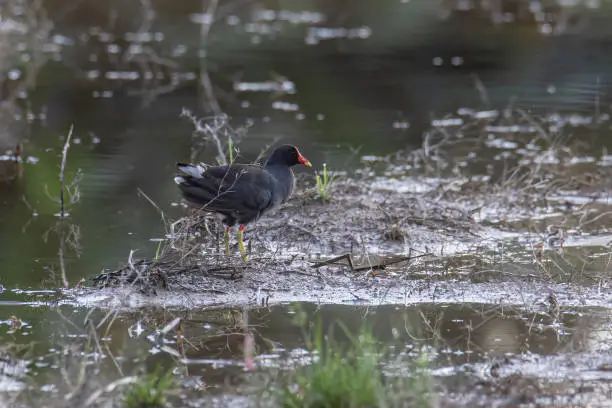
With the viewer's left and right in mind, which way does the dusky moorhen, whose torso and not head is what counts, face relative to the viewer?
facing to the right of the viewer

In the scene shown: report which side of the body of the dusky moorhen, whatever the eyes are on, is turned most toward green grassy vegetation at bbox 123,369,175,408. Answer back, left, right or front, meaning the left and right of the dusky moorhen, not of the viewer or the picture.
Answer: right
